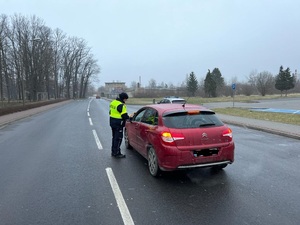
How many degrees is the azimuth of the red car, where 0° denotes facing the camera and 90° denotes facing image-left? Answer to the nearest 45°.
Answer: approximately 135°
